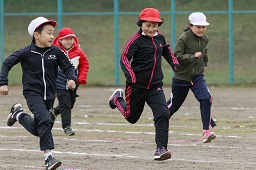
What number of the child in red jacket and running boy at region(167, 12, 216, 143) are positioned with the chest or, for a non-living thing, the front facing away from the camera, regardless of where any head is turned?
0

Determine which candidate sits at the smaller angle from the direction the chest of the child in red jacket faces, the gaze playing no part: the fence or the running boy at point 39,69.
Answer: the running boy

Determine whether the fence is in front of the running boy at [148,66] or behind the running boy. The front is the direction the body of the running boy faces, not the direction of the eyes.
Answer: behind

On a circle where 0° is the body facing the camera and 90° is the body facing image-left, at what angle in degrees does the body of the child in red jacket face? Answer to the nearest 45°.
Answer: approximately 315°

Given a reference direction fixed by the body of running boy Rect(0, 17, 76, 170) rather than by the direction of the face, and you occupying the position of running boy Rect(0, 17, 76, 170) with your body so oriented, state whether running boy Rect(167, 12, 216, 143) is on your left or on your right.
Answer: on your left
